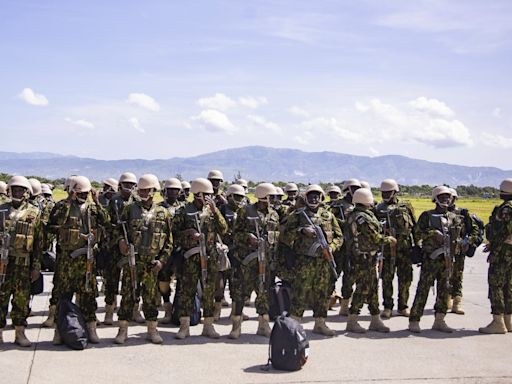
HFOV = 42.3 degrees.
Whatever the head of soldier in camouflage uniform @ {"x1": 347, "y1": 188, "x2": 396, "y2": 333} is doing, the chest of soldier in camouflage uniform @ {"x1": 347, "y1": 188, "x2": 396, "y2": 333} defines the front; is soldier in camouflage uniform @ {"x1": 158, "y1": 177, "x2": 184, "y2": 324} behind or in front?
behind

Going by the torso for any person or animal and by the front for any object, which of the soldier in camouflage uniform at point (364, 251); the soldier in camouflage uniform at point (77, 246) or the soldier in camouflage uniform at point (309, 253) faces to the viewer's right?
the soldier in camouflage uniform at point (364, 251)

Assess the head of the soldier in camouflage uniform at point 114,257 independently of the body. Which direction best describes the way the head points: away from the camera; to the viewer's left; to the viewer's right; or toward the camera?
toward the camera

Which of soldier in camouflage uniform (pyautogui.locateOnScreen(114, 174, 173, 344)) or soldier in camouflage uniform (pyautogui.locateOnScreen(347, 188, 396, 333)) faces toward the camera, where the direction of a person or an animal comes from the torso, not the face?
soldier in camouflage uniform (pyautogui.locateOnScreen(114, 174, 173, 344))

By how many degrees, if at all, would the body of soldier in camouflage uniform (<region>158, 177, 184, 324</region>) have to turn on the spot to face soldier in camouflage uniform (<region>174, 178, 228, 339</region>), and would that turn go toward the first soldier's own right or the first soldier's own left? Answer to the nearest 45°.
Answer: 0° — they already face them

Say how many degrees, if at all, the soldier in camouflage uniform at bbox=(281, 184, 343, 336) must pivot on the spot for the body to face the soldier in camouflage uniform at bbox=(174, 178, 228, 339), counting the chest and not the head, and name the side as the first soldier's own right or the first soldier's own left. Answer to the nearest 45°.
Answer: approximately 90° to the first soldier's own right

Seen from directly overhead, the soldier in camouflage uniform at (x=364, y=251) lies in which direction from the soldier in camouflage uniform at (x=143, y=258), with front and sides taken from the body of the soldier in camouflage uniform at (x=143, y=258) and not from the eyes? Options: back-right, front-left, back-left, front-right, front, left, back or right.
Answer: left

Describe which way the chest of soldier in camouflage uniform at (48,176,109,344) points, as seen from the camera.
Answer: toward the camera

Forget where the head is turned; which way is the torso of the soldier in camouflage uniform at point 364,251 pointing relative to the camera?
to the viewer's right

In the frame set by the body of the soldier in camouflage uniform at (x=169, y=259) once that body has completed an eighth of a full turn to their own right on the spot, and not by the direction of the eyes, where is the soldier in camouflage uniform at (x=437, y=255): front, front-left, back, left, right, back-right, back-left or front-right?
back-left

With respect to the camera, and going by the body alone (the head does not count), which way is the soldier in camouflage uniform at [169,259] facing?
toward the camera

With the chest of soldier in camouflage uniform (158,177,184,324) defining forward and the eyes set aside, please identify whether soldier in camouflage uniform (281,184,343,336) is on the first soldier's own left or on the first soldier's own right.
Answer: on the first soldier's own left

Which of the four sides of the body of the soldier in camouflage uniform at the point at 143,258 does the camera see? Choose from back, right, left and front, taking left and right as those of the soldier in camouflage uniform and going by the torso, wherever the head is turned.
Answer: front

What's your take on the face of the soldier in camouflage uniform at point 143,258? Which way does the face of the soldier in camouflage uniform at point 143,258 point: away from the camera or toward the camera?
toward the camera
